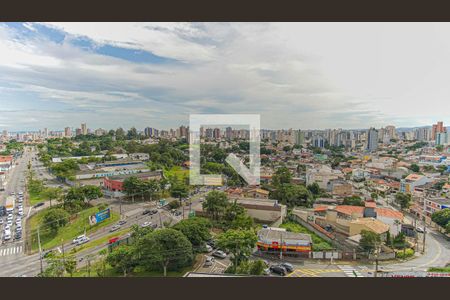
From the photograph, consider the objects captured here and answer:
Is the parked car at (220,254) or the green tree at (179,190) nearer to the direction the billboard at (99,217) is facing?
the parked car

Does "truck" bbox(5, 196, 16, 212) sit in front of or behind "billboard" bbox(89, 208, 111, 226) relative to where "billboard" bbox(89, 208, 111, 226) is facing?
behind

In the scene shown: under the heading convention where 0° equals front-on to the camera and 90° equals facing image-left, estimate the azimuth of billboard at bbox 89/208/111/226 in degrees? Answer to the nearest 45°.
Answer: approximately 315°

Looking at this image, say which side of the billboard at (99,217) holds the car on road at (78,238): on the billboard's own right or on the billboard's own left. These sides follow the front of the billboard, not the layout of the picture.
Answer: on the billboard's own right

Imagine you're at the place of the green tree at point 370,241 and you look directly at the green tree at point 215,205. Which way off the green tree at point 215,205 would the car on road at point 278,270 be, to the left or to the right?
left
